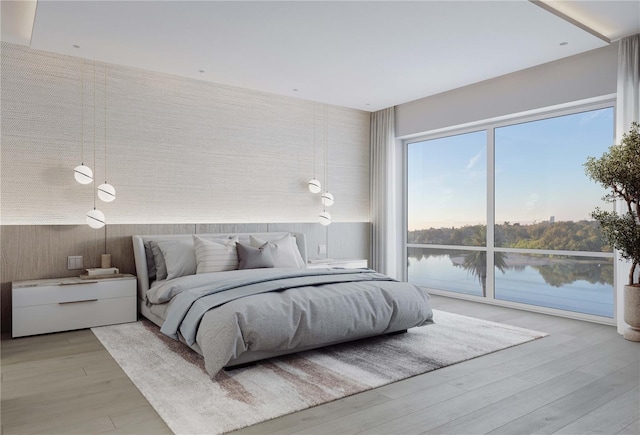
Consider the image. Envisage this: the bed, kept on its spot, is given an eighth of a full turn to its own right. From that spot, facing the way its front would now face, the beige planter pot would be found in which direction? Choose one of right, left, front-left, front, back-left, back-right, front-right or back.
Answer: left

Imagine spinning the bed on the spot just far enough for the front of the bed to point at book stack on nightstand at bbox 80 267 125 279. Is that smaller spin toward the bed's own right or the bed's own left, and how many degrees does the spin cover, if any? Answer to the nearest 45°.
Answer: approximately 180°

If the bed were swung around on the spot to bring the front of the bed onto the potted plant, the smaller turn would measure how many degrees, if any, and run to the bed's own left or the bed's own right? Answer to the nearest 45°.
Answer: approximately 45° to the bed's own left

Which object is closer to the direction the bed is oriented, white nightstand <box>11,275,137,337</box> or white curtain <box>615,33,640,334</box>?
the white curtain

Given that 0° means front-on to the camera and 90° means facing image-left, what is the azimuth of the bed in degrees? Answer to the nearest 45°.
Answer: approximately 315°

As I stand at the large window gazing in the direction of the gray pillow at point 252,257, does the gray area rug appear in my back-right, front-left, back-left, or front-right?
front-left

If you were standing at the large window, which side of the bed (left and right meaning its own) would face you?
left

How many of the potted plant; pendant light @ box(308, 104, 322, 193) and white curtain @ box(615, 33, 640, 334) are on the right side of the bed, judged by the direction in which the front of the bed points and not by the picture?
0

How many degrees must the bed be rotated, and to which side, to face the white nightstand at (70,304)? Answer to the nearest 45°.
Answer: approximately 135° to its right
